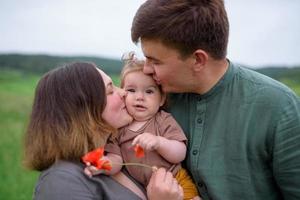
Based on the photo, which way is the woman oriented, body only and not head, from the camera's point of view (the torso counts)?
to the viewer's right

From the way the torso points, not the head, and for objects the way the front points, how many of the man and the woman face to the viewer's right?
1

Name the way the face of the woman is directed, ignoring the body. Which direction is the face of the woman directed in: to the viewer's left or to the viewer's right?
to the viewer's right

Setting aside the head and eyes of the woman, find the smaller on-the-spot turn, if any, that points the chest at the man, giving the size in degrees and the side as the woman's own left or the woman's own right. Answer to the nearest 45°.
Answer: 0° — they already face them

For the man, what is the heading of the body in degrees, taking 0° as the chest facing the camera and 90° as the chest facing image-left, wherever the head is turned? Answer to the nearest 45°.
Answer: approximately 45°
